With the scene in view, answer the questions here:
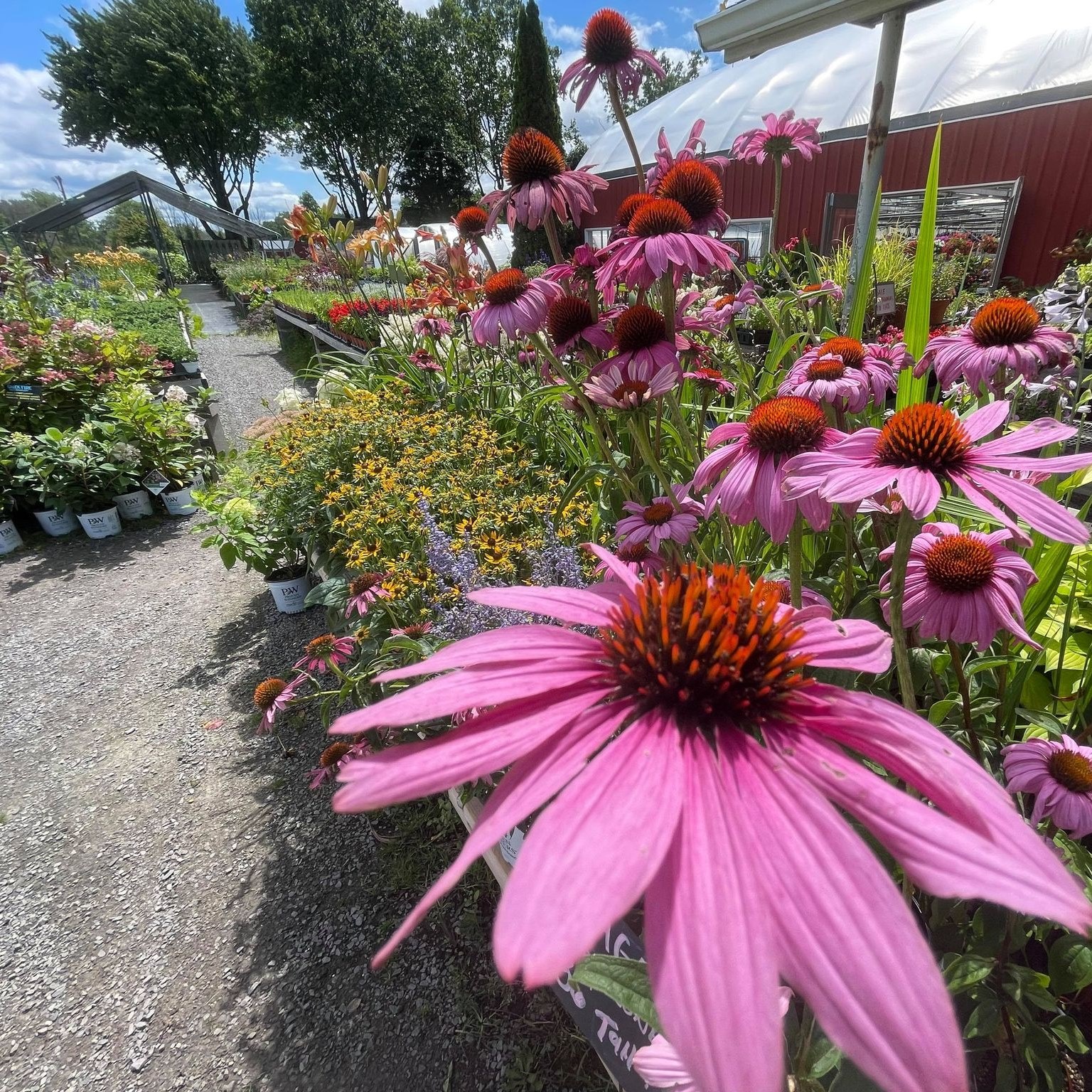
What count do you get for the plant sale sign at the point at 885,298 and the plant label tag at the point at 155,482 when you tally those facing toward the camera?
2

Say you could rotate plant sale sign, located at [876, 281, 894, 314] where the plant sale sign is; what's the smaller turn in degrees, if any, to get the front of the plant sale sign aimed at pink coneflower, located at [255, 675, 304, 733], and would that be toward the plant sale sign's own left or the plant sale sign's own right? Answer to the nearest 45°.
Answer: approximately 45° to the plant sale sign's own right

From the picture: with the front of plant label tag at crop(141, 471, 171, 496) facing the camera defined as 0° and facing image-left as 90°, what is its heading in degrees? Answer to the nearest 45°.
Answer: approximately 0°

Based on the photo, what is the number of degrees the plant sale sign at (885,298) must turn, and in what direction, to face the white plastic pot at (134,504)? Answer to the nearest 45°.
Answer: approximately 90° to its right

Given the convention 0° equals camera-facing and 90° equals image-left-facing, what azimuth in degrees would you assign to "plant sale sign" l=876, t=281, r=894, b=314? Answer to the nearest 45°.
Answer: approximately 0°

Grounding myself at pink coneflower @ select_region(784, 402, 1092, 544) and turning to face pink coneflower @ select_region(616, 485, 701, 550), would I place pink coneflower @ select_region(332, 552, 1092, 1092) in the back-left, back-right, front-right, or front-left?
back-left

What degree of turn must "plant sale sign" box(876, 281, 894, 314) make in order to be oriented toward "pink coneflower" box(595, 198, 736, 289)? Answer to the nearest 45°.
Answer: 0° — it already faces it

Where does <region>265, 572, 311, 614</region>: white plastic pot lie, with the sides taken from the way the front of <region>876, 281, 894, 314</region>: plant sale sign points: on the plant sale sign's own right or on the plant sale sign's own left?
on the plant sale sign's own right
